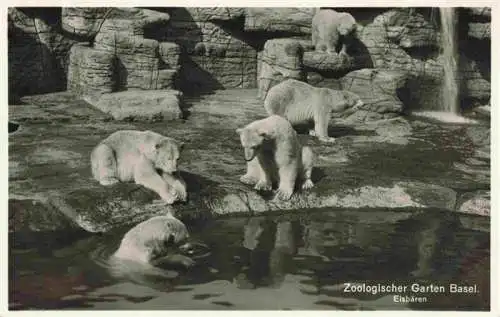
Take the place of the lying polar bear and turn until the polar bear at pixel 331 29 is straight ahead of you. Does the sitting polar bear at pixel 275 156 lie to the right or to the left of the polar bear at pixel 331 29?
right

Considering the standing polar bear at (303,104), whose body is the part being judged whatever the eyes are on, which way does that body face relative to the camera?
to the viewer's right

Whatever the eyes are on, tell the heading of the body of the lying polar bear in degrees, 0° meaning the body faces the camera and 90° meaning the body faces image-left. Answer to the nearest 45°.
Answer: approximately 315°

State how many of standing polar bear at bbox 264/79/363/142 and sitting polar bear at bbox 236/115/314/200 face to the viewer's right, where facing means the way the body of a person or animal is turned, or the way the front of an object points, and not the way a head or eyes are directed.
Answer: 1

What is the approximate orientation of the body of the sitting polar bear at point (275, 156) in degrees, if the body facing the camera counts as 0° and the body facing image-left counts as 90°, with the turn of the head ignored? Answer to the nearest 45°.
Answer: approximately 45°

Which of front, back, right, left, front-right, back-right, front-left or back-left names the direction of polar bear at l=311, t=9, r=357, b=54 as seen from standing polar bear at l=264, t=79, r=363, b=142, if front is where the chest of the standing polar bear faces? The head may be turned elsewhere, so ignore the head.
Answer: left

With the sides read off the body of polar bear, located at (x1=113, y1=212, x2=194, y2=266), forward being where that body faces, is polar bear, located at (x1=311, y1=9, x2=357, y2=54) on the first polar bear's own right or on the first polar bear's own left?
on the first polar bear's own left

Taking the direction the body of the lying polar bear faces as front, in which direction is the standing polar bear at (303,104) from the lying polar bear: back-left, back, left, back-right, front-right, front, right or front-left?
left

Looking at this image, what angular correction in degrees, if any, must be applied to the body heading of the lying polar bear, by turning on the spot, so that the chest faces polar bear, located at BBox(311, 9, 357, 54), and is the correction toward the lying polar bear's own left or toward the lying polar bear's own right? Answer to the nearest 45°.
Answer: approximately 90° to the lying polar bear's own left

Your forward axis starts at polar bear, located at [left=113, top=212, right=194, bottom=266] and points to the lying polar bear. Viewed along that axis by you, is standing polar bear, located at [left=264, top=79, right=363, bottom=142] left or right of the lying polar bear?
right

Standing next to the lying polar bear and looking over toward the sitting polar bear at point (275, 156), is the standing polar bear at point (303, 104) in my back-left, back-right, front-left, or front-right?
front-left

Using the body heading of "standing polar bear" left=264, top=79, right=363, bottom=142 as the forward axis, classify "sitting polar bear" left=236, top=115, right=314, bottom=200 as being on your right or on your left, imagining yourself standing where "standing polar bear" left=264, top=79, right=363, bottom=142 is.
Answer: on your right

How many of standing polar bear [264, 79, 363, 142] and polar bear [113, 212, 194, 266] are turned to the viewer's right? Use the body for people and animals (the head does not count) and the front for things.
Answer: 2

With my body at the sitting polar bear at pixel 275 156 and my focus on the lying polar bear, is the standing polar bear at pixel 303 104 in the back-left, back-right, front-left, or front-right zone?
back-right

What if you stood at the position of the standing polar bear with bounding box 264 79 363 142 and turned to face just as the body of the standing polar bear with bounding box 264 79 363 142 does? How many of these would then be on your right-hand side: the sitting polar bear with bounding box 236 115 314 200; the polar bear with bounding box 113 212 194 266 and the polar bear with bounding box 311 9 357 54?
2

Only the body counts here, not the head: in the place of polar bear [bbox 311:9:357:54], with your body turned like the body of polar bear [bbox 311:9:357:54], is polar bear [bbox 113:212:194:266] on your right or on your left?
on your right

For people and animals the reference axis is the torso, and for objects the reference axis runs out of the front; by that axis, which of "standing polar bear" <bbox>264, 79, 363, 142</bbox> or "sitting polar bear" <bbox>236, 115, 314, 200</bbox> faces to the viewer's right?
"standing polar bear" <bbox>264, 79, 363, 142</bbox>

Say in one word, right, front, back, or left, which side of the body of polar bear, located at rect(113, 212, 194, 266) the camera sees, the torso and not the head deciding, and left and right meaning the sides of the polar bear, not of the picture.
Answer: right
